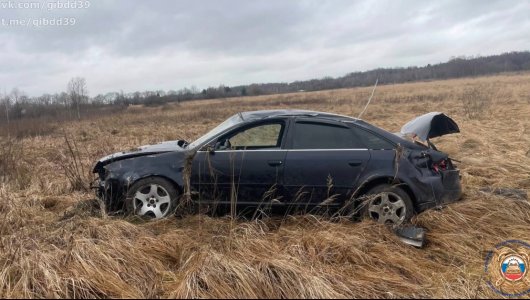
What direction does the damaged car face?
to the viewer's left
